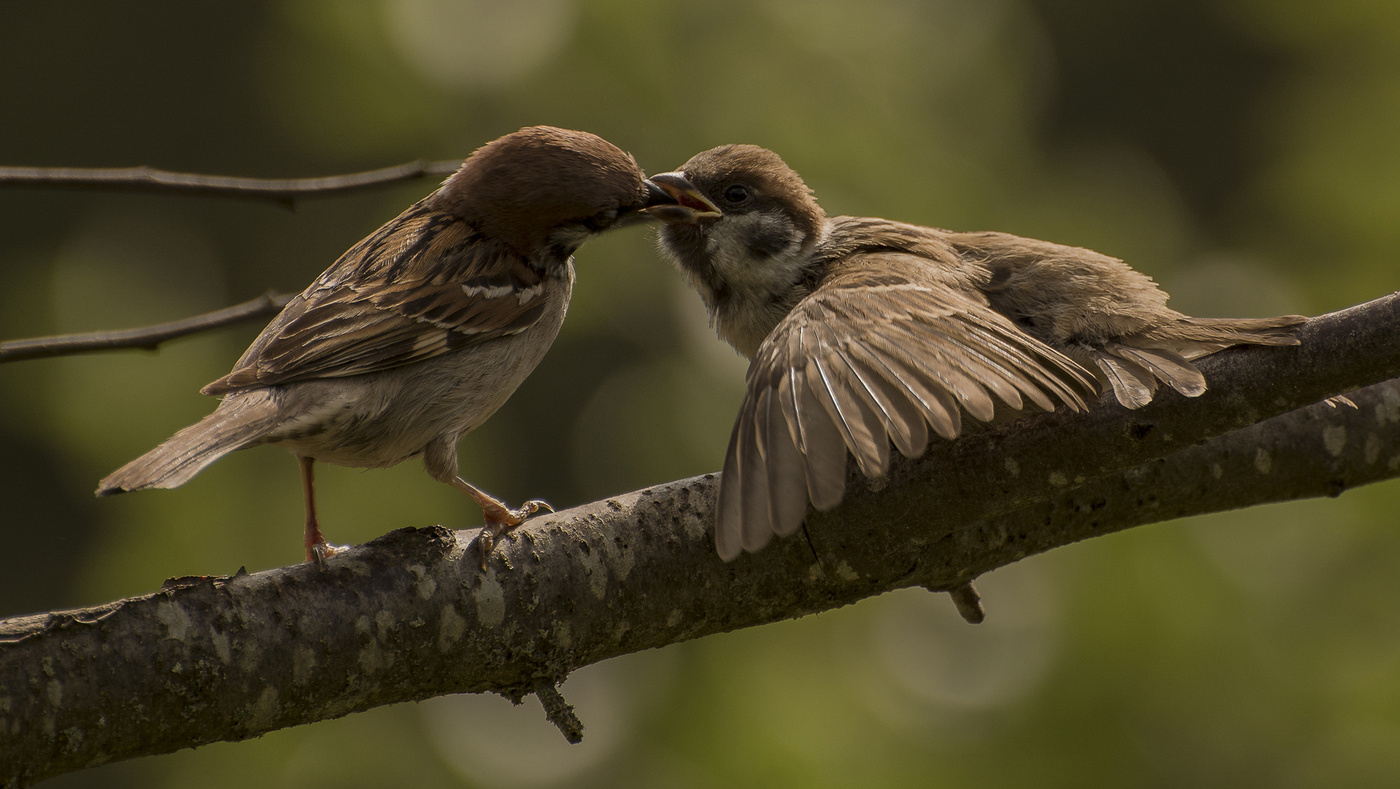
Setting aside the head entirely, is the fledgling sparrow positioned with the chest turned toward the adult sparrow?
yes

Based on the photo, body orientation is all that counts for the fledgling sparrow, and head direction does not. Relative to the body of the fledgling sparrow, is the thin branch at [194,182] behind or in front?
in front

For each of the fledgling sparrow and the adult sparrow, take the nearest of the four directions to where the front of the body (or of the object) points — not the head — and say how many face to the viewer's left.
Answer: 1

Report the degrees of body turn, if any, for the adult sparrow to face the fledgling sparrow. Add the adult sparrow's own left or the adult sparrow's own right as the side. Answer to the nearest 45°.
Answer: approximately 45° to the adult sparrow's own right

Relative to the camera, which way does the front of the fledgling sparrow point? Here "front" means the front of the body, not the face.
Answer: to the viewer's left

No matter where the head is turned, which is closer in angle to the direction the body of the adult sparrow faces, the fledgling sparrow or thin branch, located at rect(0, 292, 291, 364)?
the fledgling sparrow

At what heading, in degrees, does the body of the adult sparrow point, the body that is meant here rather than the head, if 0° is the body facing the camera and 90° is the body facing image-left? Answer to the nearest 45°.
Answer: approximately 270°

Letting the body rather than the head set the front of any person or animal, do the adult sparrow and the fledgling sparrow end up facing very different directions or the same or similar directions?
very different directions
